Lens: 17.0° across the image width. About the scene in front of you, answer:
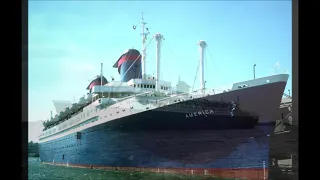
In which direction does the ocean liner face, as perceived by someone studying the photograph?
facing the viewer and to the right of the viewer
